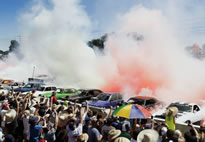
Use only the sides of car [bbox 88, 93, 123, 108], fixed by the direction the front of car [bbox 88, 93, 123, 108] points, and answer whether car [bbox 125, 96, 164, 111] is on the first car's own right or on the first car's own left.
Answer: on the first car's own left

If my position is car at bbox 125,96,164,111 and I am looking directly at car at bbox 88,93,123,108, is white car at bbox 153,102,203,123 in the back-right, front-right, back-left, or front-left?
back-left

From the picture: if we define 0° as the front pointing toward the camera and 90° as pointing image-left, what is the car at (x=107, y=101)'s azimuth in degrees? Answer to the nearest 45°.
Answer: approximately 45°

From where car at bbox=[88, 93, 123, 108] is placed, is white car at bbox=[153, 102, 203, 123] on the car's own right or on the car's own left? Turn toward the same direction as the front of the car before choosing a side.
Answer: on the car's own left
